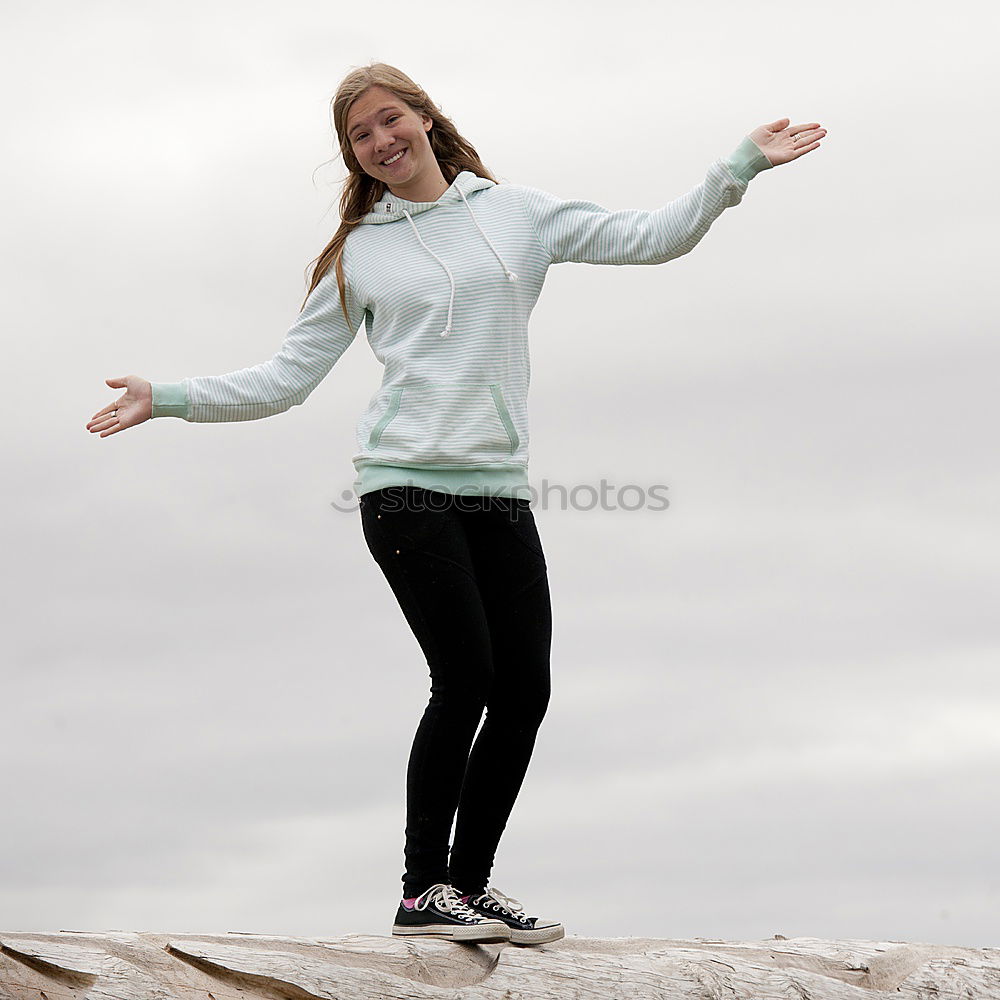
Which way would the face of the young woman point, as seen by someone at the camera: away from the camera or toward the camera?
toward the camera

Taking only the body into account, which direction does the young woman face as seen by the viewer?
toward the camera
